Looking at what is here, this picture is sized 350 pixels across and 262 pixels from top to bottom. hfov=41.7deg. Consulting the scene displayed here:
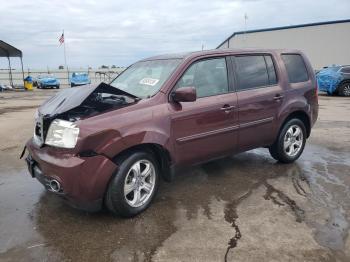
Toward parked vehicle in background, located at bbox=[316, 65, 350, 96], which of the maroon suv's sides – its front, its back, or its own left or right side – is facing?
back

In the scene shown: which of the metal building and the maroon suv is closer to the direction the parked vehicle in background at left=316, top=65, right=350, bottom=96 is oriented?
the maroon suv

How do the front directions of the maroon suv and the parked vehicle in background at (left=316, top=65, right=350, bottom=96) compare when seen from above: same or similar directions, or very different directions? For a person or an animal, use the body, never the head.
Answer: same or similar directions

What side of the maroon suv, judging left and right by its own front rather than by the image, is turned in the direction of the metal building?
back

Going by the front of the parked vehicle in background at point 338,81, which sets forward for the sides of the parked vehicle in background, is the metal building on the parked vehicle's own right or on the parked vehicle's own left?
on the parked vehicle's own right

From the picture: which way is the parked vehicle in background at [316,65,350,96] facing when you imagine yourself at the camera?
facing the viewer and to the left of the viewer

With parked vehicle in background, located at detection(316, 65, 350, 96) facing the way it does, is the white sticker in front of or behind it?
in front

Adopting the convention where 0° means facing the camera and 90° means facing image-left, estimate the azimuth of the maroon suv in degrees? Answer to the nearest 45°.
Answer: approximately 45°

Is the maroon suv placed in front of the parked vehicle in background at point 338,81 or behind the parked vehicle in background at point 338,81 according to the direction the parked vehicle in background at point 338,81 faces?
in front

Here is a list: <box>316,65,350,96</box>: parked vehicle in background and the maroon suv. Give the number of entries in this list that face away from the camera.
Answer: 0
